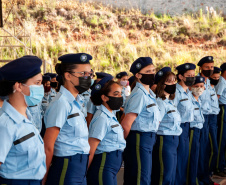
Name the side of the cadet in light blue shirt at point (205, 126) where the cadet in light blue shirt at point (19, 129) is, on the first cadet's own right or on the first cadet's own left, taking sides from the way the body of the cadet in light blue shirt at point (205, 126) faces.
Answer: on the first cadet's own right

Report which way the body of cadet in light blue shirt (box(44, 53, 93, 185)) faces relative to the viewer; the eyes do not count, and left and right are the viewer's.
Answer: facing the viewer and to the right of the viewer

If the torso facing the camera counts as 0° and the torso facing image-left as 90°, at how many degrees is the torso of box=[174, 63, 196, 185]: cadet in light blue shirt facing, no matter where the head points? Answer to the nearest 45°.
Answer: approximately 315°

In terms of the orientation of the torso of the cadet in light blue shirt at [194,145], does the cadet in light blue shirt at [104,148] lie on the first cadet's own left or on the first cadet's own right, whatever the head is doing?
on the first cadet's own right

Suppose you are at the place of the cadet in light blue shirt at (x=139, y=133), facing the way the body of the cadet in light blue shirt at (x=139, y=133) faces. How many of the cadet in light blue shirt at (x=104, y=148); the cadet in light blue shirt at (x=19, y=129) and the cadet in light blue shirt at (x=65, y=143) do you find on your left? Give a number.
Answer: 0

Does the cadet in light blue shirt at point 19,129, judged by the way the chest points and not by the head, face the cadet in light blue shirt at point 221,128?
no

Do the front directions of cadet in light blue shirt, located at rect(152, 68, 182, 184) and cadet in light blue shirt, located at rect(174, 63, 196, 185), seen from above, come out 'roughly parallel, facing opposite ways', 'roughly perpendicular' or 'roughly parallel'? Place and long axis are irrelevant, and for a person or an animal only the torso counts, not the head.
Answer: roughly parallel

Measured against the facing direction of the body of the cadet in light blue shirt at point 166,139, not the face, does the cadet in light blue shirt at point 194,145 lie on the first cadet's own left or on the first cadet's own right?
on the first cadet's own left

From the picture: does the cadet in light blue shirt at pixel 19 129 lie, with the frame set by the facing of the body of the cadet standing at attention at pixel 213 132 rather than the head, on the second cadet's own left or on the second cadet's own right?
on the second cadet's own right

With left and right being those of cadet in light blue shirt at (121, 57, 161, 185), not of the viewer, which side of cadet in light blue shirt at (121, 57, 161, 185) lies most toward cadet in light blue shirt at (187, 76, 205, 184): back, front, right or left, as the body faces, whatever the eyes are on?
left

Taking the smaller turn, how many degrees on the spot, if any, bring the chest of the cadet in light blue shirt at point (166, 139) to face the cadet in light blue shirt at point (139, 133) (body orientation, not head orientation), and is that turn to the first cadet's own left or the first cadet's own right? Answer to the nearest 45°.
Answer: approximately 90° to the first cadet's own right
